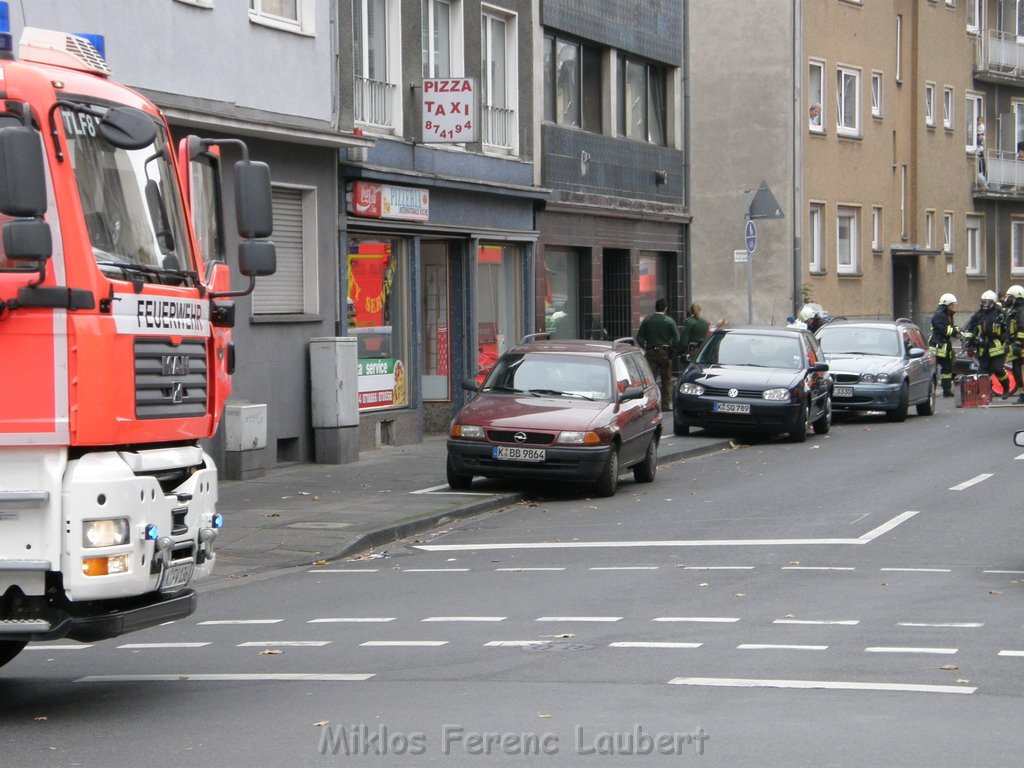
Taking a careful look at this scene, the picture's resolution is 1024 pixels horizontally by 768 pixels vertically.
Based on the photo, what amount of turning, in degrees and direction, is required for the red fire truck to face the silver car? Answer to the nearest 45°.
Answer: approximately 90° to its left

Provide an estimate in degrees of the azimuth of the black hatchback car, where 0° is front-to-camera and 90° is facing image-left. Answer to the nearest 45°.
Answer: approximately 0°

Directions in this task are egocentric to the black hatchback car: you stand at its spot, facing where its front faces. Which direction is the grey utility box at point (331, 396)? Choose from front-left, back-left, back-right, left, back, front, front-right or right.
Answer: front-right

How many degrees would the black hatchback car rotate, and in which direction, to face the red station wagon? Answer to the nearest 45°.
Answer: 0° — it already faces it

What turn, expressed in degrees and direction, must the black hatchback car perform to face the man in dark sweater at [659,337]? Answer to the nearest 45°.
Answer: approximately 135° to its right

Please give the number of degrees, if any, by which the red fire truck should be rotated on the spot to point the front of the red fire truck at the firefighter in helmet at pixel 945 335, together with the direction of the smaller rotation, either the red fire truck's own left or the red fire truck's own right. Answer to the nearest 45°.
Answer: approximately 90° to the red fire truck's own left
